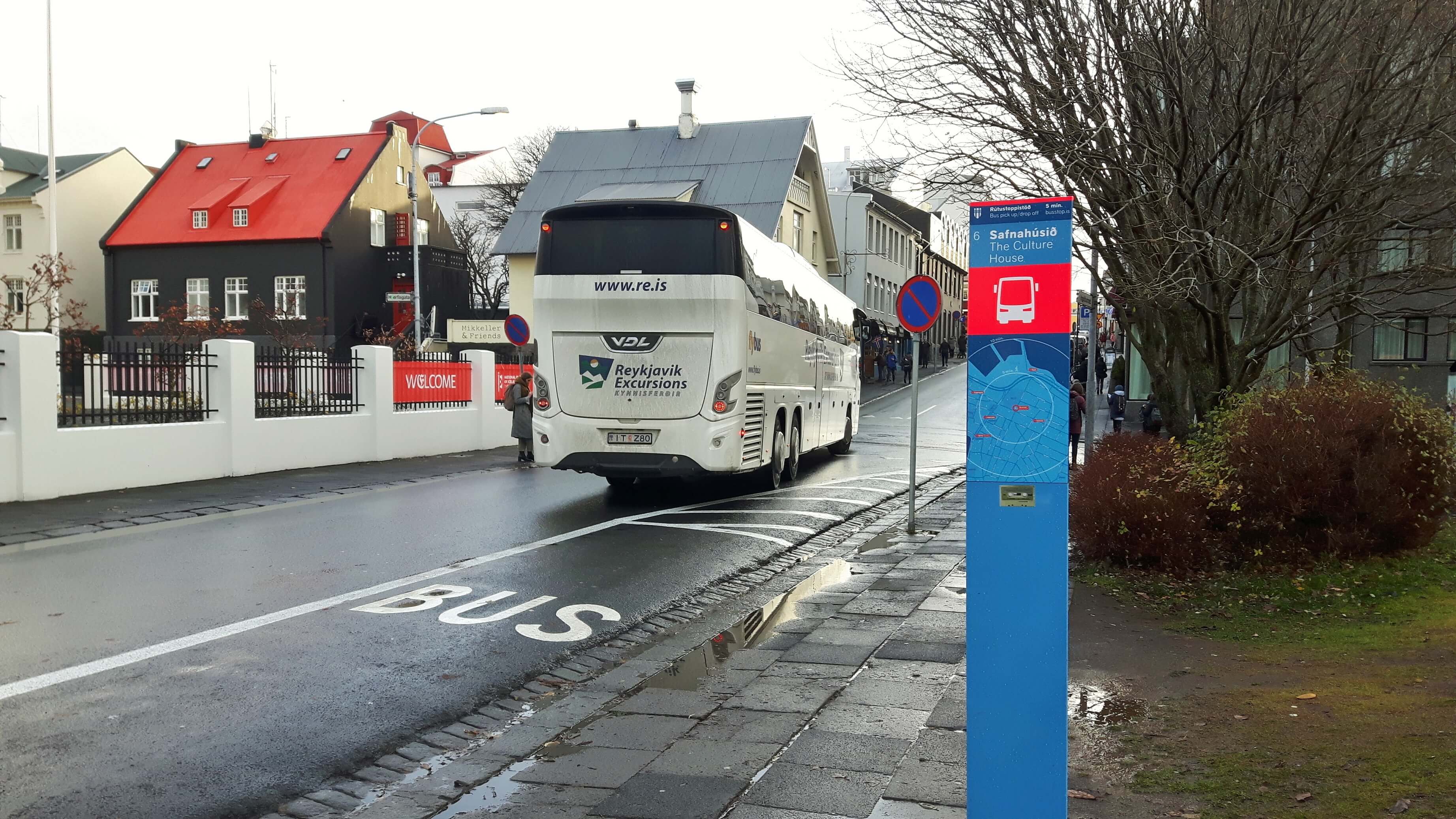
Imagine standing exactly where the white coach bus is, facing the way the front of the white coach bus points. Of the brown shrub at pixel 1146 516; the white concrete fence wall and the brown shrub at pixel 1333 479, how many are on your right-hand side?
2

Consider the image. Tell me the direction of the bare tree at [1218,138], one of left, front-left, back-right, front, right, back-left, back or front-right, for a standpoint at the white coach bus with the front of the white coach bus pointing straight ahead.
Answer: right

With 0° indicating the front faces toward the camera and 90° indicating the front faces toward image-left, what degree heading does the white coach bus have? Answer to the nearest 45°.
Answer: approximately 225°

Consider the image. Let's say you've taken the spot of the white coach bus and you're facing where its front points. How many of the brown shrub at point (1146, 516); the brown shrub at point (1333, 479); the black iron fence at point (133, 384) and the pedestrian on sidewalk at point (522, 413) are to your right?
2

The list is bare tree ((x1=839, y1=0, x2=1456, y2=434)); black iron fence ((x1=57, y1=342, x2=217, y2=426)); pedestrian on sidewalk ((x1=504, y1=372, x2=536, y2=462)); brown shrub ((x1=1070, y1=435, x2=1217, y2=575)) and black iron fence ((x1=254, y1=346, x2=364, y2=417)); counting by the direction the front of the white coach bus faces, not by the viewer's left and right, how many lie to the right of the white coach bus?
2

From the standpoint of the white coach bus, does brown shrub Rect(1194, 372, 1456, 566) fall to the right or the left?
on its right

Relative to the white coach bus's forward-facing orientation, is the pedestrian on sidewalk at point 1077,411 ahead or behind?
ahead

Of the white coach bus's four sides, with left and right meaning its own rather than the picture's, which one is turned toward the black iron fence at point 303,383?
left

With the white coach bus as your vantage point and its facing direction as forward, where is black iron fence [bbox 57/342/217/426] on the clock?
The black iron fence is roughly at 8 o'clock from the white coach bus.

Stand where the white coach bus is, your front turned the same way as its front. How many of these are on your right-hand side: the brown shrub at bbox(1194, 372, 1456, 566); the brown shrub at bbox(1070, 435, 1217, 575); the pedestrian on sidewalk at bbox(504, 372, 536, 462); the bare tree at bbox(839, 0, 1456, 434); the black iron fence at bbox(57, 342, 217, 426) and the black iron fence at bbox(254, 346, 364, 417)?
3

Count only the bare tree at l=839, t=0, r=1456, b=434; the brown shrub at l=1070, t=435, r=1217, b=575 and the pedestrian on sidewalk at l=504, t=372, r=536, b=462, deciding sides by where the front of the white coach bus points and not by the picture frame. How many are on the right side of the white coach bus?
2

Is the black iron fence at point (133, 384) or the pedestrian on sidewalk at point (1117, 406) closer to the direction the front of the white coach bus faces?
the pedestrian on sidewalk

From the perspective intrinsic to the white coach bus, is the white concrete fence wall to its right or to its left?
on its left
